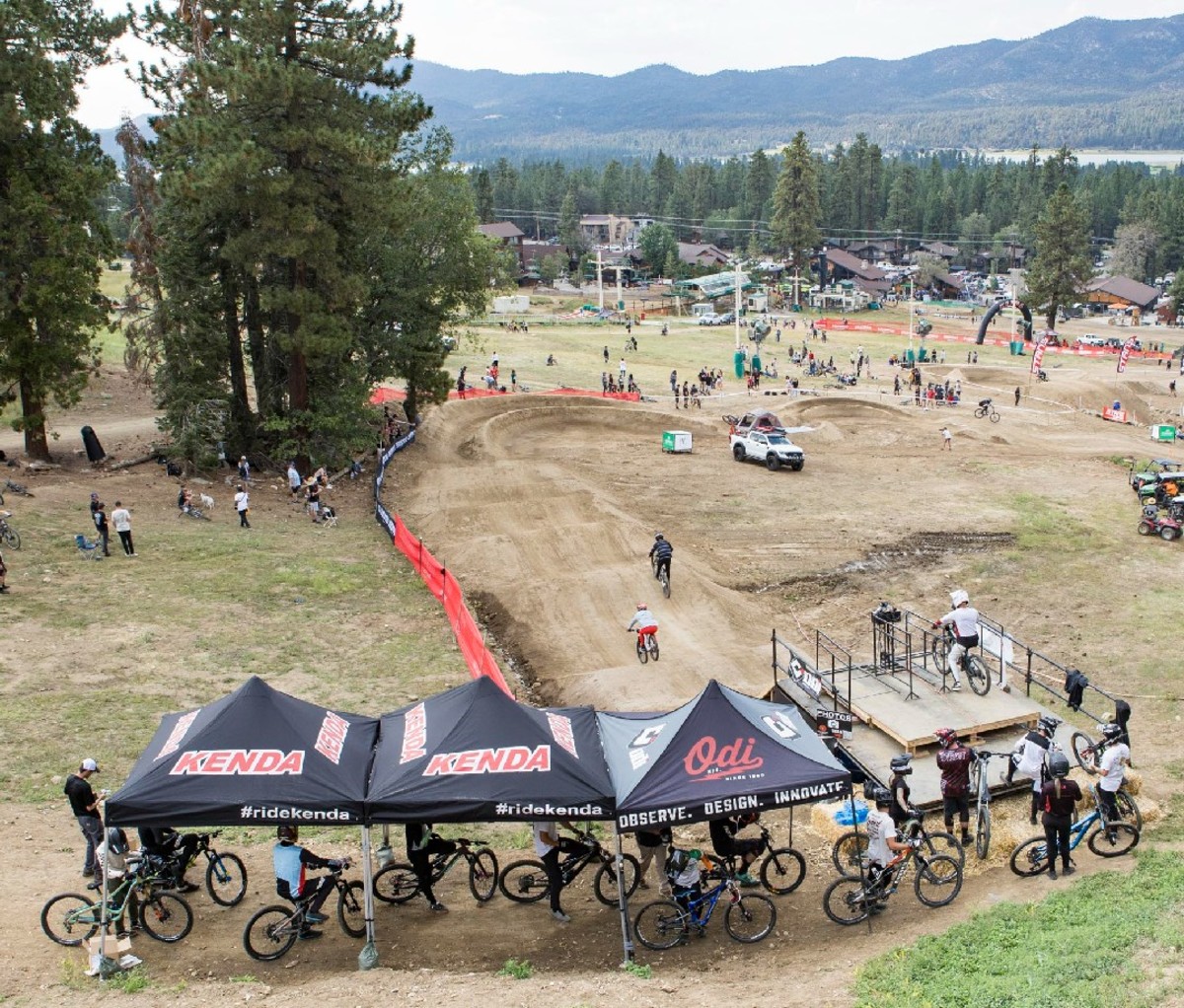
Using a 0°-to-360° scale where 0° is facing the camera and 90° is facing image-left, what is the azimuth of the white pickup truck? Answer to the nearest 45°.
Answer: approximately 315°

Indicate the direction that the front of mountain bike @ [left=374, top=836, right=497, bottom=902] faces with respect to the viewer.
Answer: facing to the right of the viewer

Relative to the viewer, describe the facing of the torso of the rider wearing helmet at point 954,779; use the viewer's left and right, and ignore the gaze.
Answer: facing away from the viewer

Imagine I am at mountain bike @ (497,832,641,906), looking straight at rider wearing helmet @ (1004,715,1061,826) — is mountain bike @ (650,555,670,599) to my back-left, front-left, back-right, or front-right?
front-left

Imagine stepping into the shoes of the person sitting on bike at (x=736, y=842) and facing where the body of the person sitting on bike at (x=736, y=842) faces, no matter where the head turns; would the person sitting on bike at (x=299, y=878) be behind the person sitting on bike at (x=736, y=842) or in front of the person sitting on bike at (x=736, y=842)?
behind

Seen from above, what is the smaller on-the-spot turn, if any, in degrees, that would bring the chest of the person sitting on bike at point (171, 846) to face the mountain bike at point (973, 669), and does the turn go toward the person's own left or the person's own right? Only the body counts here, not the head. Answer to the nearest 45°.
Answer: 0° — they already face it

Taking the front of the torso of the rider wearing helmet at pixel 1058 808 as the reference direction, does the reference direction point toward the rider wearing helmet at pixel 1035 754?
yes

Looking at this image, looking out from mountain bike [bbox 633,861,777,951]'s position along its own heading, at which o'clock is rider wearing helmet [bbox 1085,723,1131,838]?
The rider wearing helmet is roughly at 11 o'clock from the mountain bike.

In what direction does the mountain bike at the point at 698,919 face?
to the viewer's right

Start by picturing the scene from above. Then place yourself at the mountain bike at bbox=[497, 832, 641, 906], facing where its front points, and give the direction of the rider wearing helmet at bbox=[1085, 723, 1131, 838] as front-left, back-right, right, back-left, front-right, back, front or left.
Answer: front

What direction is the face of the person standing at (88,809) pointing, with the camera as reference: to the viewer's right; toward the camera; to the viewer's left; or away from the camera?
to the viewer's right

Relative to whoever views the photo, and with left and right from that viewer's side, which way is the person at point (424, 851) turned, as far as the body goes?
facing to the right of the viewer

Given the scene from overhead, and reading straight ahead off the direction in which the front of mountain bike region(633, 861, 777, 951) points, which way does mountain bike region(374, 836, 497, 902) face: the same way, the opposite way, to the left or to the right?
the same way

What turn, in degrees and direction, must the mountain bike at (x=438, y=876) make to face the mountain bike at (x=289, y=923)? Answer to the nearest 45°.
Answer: approximately 135° to its right

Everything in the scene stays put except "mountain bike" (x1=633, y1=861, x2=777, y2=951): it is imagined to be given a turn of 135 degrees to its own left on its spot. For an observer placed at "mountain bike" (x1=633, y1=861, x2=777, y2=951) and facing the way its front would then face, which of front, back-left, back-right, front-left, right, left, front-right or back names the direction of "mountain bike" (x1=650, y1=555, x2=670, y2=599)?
front-right
